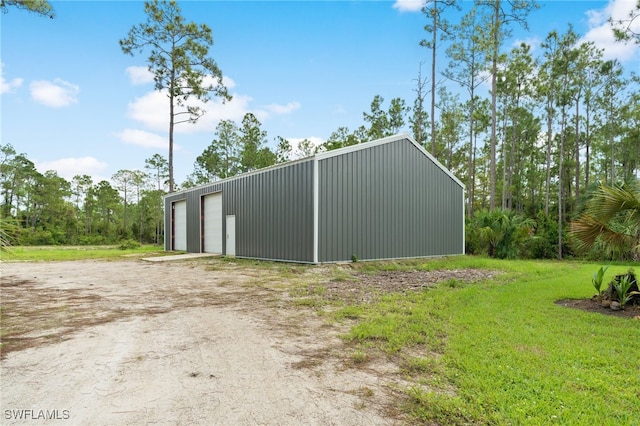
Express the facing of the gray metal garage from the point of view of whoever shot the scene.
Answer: facing the viewer and to the left of the viewer

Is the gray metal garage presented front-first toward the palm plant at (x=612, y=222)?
no

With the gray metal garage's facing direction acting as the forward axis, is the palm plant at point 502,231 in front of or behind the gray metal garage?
behind

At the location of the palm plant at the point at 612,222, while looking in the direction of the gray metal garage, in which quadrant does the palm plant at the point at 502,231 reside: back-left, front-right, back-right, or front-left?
front-right
